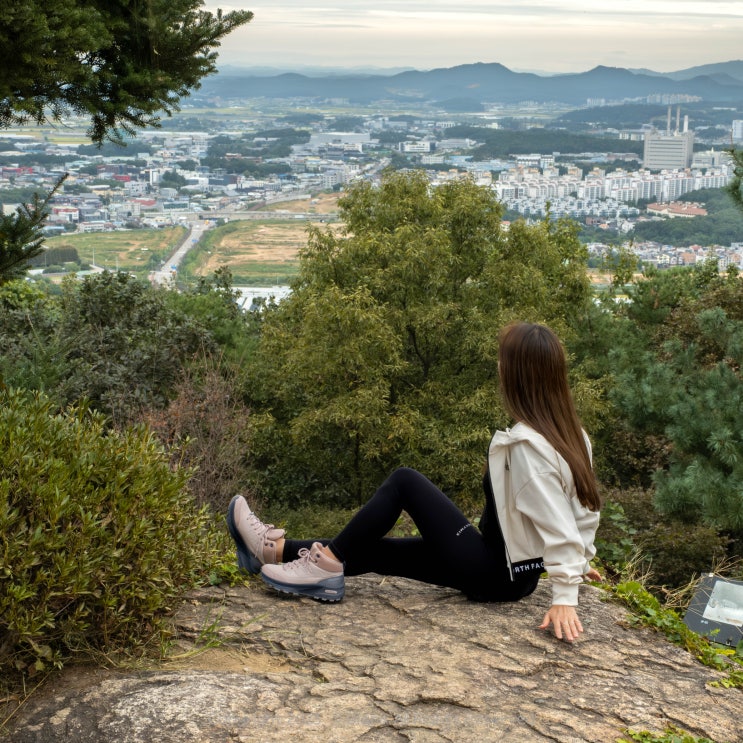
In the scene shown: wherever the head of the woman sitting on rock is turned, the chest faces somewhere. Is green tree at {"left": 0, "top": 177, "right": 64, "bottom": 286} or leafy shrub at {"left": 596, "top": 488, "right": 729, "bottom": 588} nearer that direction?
the green tree

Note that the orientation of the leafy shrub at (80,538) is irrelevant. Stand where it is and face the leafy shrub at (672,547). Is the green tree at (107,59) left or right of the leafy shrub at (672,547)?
left

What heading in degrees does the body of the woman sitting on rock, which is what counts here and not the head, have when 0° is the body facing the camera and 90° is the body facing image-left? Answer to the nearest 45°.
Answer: approximately 90°

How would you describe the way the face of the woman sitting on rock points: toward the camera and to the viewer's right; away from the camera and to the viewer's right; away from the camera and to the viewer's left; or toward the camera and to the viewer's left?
away from the camera and to the viewer's left
